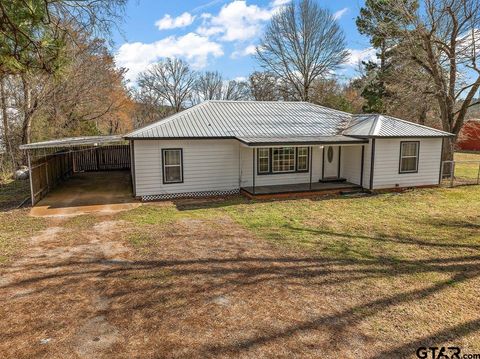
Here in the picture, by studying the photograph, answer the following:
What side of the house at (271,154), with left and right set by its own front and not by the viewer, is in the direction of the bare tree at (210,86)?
back

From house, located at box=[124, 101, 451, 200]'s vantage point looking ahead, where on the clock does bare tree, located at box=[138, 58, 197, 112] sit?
The bare tree is roughly at 5 o'clock from the house.

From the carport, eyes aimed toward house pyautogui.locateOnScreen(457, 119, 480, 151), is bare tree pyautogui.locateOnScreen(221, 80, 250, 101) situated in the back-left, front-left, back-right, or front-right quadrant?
front-left

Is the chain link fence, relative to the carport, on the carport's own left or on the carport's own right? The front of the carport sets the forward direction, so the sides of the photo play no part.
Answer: on the carport's own left

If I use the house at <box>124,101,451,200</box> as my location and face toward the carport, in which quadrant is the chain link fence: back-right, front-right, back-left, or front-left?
back-right

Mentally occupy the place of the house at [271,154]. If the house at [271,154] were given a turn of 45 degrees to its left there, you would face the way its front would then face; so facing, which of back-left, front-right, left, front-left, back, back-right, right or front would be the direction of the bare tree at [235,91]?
back-left

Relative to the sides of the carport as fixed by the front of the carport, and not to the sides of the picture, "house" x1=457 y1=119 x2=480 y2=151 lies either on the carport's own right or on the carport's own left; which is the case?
on the carport's own left

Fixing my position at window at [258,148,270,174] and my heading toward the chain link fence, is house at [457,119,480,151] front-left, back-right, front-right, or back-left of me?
front-left

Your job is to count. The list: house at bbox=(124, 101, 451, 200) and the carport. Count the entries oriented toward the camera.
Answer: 2

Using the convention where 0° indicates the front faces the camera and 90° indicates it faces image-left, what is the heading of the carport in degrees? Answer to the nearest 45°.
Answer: approximately 0°

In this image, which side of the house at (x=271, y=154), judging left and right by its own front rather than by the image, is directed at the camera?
front
